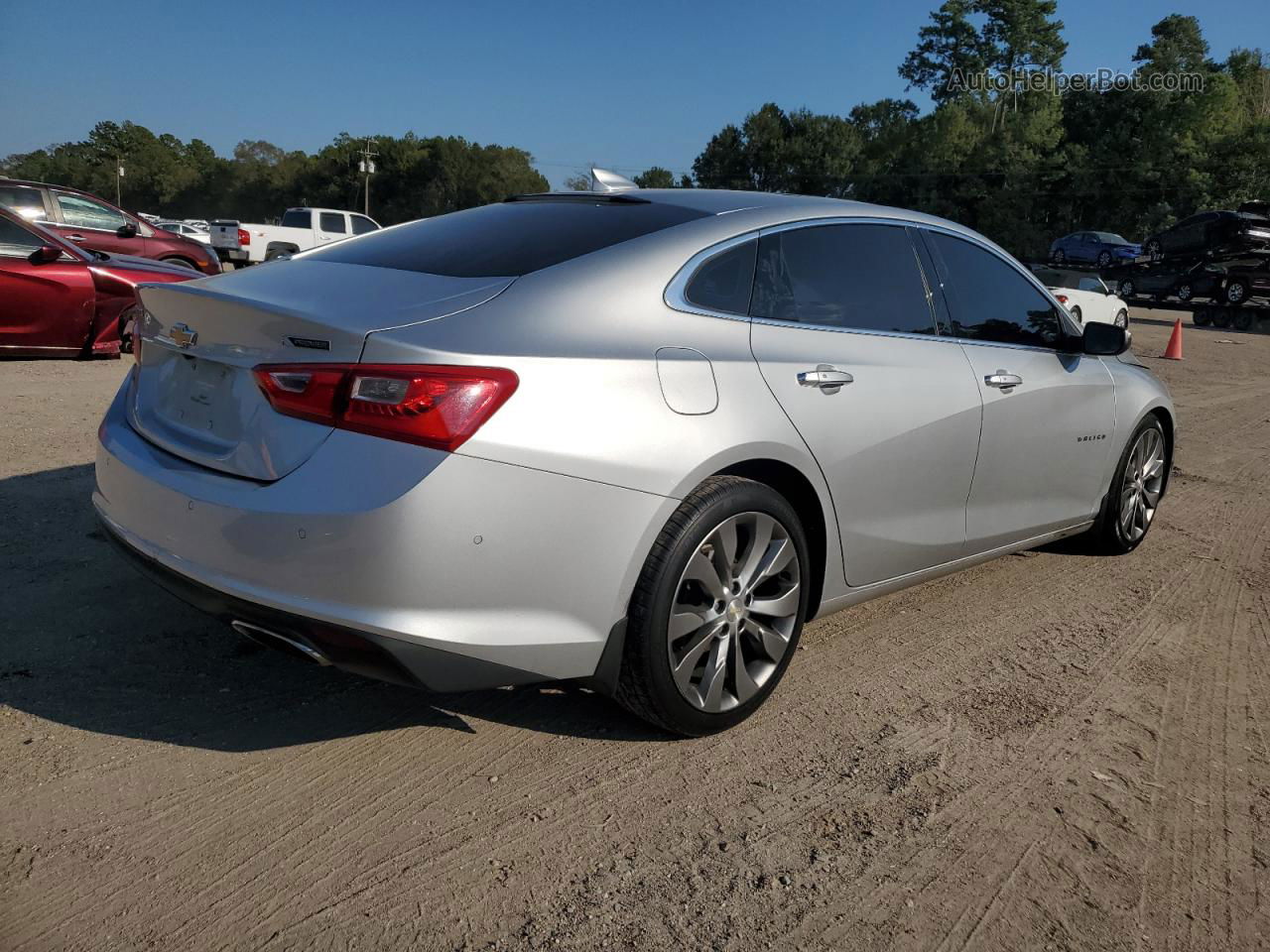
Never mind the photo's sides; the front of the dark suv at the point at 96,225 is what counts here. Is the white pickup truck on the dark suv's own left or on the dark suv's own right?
on the dark suv's own left

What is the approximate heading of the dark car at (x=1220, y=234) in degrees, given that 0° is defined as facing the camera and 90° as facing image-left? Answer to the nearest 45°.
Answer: approximately 90°

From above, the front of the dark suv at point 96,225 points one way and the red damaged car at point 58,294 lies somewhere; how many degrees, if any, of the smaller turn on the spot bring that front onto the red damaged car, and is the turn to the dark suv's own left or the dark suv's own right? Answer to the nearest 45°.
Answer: approximately 90° to the dark suv's own right

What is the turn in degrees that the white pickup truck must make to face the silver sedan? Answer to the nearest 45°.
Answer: approximately 135° to its right

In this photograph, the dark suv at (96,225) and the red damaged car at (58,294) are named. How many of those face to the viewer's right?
2

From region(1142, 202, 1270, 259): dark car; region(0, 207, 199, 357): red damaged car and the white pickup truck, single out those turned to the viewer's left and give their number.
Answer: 1

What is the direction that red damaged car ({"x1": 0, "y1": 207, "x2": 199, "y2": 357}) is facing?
to the viewer's right

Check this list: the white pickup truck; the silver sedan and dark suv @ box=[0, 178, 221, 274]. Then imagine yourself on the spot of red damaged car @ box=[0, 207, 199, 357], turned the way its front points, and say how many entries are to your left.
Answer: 2

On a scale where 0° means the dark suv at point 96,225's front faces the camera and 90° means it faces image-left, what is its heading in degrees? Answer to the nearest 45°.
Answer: approximately 270°

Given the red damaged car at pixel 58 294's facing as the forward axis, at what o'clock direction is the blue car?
The blue car is roughly at 11 o'clock from the red damaged car.

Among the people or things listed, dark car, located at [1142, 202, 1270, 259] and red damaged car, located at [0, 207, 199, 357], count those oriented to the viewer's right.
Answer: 1

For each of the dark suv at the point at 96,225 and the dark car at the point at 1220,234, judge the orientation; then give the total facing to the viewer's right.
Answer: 1

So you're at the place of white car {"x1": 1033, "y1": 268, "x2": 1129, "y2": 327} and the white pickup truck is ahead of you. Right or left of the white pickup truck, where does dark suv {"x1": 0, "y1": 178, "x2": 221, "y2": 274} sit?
left

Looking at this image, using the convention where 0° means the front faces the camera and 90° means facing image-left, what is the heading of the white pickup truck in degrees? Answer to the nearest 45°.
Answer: approximately 225°
